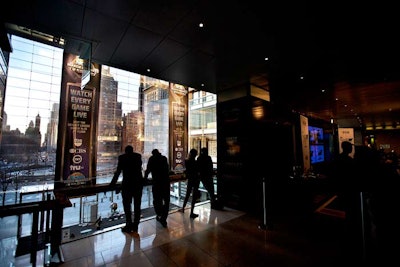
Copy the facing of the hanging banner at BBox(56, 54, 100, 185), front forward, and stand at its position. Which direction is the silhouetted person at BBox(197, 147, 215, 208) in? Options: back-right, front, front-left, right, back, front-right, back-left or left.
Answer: front-left

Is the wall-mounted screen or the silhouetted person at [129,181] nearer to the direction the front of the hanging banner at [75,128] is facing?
the silhouetted person

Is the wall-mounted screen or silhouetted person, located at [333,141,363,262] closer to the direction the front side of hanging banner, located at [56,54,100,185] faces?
the silhouetted person

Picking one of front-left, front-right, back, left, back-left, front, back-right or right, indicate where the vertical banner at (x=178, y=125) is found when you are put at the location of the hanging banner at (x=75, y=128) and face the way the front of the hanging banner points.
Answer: left

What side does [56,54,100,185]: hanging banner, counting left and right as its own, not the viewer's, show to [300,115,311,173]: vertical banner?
left

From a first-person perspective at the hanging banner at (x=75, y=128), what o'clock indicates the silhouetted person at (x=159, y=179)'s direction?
The silhouetted person is roughly at 11 o'clock from the hanging banner.

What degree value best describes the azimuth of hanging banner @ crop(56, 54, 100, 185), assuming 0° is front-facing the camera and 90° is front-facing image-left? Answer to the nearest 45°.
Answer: approximately 0°

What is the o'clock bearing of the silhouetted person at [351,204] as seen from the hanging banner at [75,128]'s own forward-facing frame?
The silhouetted person is roughly at 11 o'clock from the hanging banner.

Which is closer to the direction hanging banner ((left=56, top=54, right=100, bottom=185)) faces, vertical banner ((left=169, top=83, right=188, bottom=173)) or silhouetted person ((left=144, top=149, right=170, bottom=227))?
the silhouetted person

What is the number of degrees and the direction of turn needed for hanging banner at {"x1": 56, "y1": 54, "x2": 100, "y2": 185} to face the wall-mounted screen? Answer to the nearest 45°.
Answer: approximately 90° to its left
